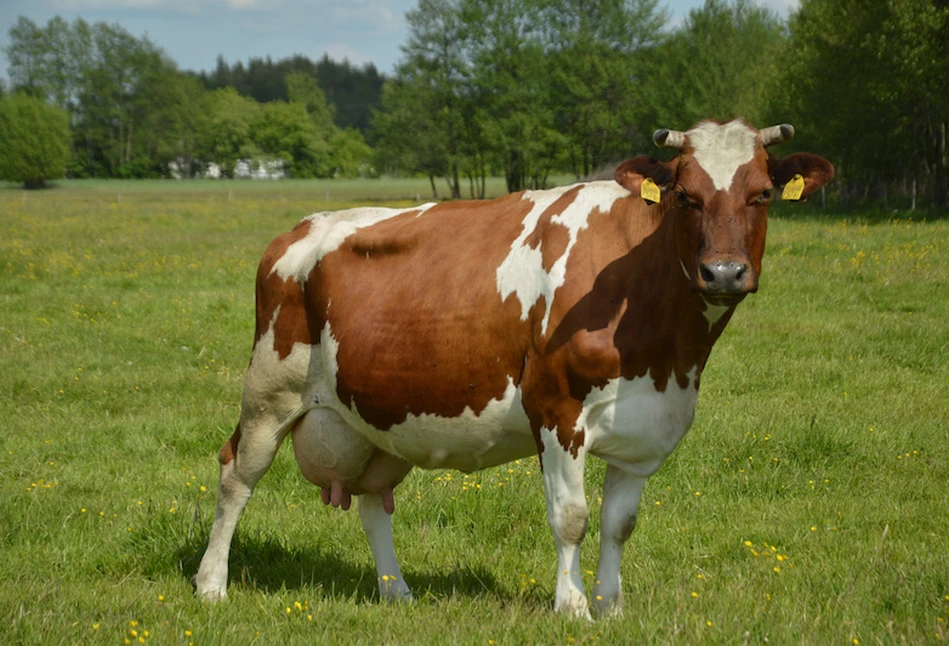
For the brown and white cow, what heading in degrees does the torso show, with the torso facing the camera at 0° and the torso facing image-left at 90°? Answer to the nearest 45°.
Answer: approximately 315°
